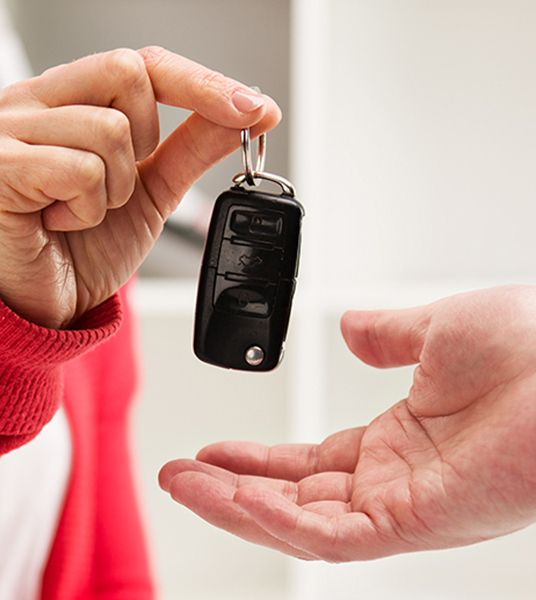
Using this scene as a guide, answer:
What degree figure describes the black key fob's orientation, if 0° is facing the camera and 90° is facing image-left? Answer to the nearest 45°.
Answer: approximately 0°
